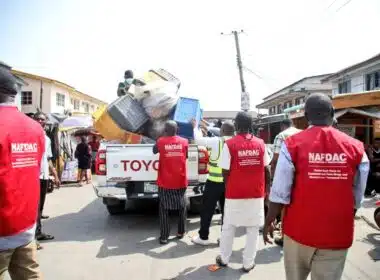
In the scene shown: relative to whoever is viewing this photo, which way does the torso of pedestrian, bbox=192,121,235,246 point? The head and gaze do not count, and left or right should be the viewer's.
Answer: facing away from the viewer and to the left of the viewer

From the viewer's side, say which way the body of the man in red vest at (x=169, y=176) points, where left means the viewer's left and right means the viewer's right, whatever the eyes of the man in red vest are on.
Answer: facing away from the viewer

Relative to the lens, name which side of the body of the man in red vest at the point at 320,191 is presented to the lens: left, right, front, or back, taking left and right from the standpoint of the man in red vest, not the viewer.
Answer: back

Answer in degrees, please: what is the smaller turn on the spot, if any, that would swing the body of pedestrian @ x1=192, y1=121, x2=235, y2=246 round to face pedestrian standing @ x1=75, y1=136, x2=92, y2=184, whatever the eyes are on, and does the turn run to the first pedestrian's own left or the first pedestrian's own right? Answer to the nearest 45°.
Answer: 0° — they already face them

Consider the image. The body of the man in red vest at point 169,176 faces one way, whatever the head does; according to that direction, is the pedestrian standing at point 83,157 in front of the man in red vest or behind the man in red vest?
in front

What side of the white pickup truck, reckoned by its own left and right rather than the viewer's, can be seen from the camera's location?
back
